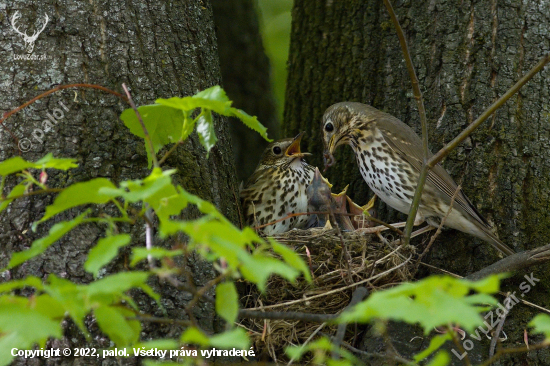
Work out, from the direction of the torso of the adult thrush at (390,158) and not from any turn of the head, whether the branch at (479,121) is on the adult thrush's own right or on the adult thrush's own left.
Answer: on the adult thrush's own left

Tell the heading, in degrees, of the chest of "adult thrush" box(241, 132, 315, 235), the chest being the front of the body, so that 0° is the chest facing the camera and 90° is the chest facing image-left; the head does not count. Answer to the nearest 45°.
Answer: approximately 315°

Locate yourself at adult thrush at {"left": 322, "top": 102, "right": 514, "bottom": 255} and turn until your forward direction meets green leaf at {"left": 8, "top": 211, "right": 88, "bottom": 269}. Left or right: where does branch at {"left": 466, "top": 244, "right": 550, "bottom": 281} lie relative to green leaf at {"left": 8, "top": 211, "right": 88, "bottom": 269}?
left

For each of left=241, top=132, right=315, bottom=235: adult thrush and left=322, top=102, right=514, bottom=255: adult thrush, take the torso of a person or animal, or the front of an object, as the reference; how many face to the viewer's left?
1

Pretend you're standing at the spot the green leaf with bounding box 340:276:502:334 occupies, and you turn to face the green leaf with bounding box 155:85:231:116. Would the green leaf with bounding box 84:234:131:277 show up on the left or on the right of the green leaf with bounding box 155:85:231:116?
left

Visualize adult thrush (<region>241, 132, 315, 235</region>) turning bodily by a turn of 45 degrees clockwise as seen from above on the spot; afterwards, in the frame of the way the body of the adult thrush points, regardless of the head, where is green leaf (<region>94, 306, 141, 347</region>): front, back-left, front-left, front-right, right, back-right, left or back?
front

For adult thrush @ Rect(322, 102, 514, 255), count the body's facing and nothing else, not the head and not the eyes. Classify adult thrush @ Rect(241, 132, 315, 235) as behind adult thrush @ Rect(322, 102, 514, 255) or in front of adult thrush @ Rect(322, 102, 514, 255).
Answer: in front

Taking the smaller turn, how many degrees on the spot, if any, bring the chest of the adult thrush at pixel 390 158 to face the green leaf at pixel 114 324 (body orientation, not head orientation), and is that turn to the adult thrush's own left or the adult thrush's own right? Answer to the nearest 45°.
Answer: approximately 90° to the adult thrush's own left

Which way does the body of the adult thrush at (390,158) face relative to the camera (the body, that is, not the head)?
to the viewer's left

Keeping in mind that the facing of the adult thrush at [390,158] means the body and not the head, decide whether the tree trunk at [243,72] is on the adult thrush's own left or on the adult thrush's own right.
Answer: on the adult thrush's own right
